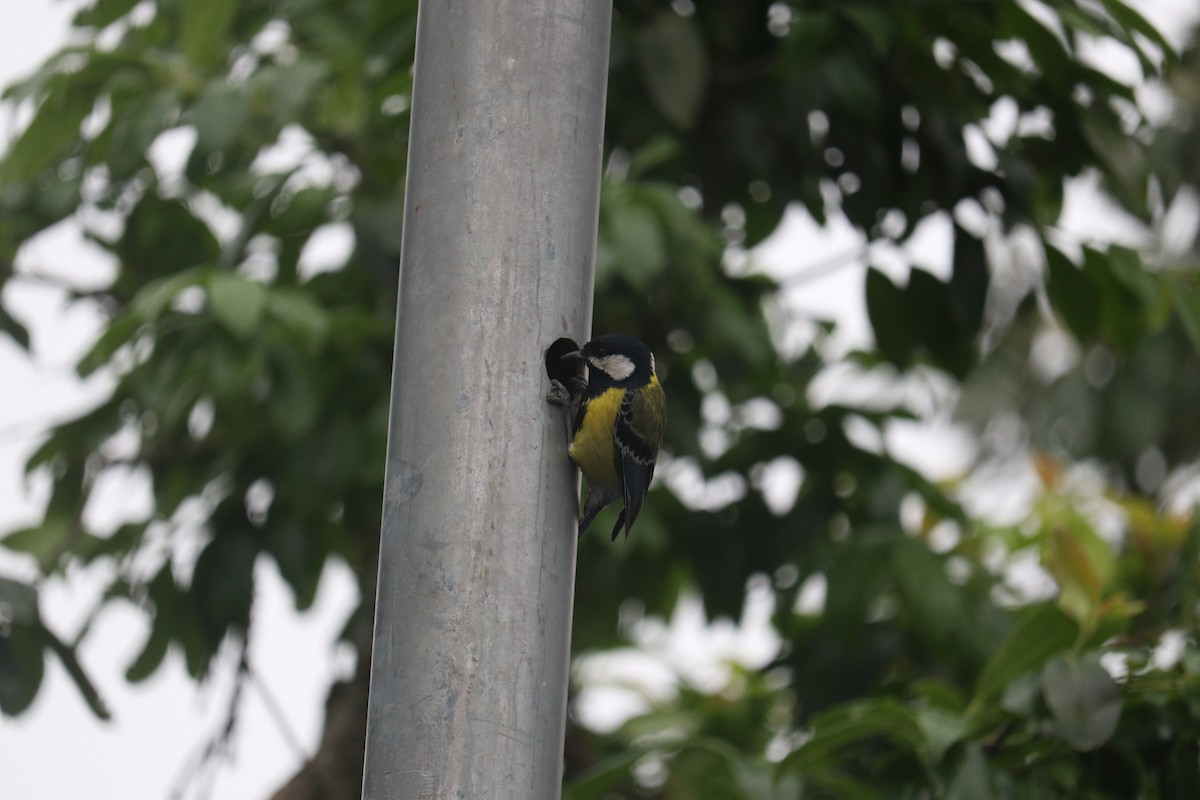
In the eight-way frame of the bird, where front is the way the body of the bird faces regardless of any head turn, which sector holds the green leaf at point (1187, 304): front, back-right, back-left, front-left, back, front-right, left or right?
back-right

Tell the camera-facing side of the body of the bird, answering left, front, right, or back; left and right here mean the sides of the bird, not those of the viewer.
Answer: left

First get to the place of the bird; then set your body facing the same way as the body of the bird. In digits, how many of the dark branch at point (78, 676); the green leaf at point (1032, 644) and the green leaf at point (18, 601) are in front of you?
2

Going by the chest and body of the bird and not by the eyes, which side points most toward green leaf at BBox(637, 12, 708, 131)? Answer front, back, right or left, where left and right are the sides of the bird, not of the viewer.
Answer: right

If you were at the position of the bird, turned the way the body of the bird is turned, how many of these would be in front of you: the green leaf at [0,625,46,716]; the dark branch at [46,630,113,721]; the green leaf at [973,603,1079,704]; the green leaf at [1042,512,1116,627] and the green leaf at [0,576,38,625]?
3

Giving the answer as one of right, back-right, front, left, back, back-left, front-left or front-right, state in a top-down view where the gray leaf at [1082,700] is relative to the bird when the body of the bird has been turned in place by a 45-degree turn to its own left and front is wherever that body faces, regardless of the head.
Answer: back-left

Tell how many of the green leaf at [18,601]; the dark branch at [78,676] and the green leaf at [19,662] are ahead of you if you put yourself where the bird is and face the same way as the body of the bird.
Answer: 3

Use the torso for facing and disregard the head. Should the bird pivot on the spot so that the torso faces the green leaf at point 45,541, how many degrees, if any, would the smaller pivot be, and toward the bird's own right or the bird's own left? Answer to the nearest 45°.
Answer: approximately 45° to the bird's own right
